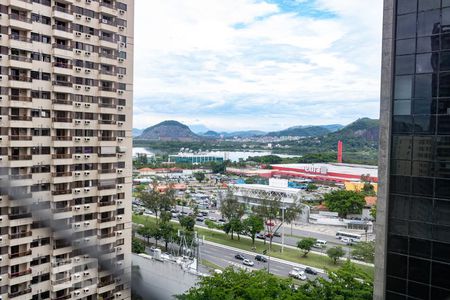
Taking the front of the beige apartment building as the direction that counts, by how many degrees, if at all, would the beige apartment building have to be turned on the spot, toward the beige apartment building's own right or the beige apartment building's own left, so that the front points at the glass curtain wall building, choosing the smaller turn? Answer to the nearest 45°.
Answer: approximately 45° to the beige apartment building's own left

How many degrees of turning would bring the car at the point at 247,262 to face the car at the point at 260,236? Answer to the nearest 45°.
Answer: approximately 135° to its left

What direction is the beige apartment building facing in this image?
toward the camera

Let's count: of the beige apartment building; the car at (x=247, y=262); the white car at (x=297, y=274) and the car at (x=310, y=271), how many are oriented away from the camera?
0

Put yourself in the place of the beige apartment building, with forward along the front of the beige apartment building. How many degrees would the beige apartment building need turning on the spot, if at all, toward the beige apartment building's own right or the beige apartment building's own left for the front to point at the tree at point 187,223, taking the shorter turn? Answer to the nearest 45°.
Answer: approximately 135° to the beige apartment building's own left

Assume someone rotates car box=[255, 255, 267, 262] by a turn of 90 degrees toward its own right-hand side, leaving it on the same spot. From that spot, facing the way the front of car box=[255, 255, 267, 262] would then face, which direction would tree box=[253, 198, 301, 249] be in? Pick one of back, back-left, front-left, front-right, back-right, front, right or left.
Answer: back-right

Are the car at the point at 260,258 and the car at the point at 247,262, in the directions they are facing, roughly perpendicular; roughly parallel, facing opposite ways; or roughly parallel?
roughly parallel

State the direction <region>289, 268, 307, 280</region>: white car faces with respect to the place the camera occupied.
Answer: facing the viewer and to the right of the viewer
